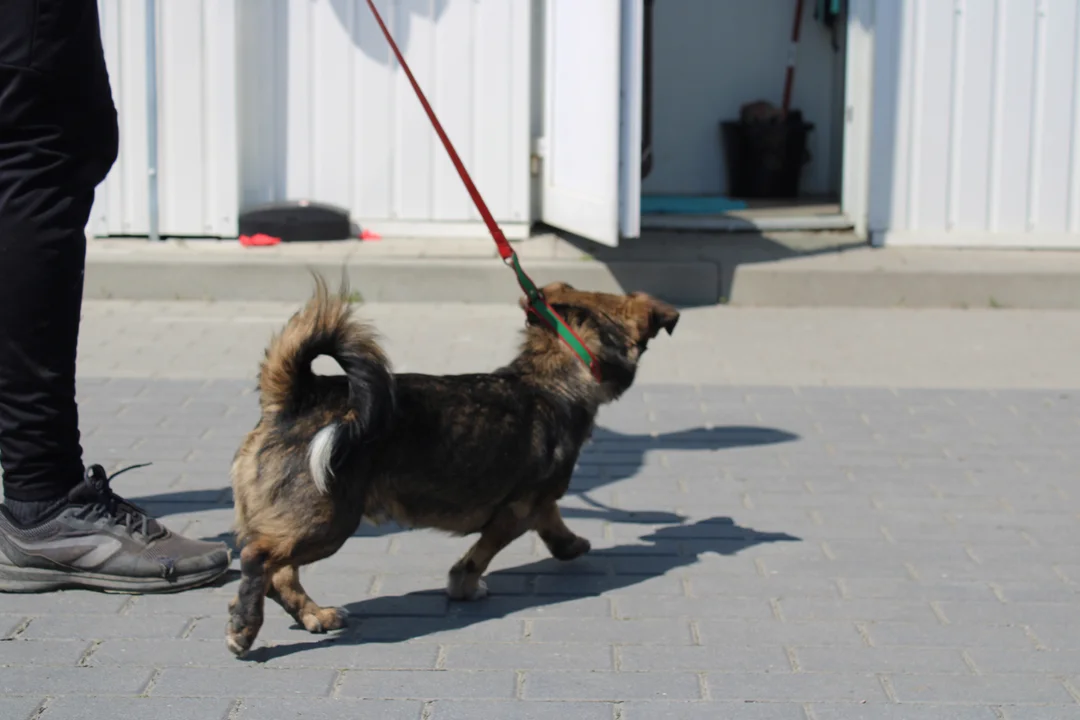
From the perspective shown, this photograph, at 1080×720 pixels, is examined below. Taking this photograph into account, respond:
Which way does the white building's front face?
toward the camera

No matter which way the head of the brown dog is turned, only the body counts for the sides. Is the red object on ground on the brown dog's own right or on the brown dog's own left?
on the brown dog's own left

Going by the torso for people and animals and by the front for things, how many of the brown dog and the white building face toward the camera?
1

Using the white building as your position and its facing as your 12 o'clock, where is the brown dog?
The brown dog is roughly at 12 o'clock from the white building.

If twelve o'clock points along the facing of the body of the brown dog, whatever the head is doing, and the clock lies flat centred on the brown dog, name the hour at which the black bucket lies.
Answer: The black bucket is roughly at 11 o'clock from the brown dog.

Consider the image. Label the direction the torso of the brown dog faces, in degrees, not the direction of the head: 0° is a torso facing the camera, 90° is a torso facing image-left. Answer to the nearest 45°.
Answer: approximately 225°

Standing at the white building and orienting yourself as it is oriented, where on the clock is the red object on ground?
The red object on ground is roughly at 3 o'clock from the white building.
